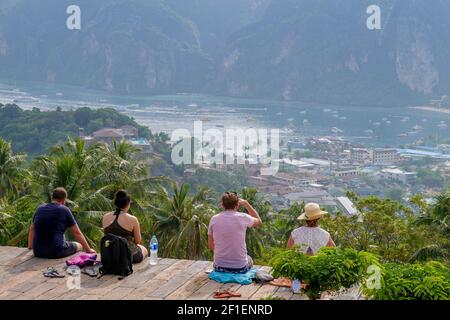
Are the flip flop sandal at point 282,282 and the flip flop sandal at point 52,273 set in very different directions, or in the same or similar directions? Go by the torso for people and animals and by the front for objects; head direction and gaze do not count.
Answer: same or similar directions

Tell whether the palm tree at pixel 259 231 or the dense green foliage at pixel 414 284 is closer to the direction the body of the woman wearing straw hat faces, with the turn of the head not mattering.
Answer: the palm tree

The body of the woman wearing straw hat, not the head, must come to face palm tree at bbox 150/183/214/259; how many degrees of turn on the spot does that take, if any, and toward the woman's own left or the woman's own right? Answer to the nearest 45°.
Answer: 0° — they already face it

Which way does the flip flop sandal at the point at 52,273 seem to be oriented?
to the viewer's left

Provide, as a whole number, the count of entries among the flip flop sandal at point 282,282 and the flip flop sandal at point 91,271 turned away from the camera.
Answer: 0

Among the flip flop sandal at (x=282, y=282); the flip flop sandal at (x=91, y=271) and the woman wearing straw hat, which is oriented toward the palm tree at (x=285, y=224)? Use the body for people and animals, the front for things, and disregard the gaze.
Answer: the woman wearing straw hat

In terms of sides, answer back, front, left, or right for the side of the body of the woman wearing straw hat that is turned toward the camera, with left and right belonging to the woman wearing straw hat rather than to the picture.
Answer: back

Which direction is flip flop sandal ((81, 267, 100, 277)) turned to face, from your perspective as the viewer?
facing to the left of the viewer

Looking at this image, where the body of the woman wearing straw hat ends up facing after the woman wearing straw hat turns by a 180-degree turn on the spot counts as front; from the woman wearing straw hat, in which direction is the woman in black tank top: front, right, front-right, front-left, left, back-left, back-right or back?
right

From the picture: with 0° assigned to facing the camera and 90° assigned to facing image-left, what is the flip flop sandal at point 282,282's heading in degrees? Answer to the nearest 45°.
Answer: approximately 90°

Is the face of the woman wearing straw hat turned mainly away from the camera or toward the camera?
away from the camera

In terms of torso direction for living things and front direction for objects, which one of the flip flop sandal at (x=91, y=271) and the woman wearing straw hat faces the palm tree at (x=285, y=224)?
the woman wearing straw hat
